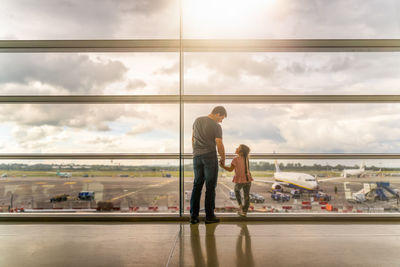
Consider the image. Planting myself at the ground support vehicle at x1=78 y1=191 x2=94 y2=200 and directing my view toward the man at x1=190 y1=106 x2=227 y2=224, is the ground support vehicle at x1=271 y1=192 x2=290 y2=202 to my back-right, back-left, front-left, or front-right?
front-left

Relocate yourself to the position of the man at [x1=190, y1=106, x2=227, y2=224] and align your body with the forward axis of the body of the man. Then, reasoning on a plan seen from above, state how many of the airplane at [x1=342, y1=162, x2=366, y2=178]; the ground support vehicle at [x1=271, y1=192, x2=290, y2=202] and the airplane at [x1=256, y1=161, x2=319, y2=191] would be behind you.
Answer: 0

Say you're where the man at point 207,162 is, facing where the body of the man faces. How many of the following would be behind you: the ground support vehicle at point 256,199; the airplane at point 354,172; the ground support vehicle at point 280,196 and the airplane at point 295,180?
0

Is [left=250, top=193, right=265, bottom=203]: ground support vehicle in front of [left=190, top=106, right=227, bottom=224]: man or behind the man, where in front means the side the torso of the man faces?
in front

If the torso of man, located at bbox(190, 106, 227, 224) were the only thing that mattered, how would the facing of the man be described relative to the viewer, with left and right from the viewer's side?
facing away from the viewer and to the right of the viewer

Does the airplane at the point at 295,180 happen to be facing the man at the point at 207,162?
no

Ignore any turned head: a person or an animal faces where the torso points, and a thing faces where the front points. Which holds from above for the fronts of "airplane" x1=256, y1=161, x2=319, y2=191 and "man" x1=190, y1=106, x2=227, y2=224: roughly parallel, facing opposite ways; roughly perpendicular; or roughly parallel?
roughly perpendicular
